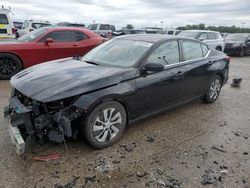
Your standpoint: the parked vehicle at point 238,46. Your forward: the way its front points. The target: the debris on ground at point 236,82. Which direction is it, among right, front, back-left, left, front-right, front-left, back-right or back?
front-left

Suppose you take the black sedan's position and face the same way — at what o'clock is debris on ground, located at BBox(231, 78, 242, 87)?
The debris on ground is roughly at 6 o'clock from the black sedan.

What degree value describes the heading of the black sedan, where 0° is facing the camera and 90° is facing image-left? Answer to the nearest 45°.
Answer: approximately 45°

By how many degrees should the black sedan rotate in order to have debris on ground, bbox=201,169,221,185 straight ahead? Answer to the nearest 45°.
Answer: approximately 90° to its left

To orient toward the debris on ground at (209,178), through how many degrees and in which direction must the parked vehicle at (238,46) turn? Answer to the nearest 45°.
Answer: approximately 45° to its left

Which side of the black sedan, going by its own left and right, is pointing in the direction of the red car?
right

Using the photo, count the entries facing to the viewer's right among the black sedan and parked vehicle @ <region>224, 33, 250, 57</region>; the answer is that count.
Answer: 0

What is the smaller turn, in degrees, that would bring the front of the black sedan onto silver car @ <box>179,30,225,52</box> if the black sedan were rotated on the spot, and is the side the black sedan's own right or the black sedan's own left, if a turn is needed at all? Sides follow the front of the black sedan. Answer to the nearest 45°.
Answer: approximately 180°
